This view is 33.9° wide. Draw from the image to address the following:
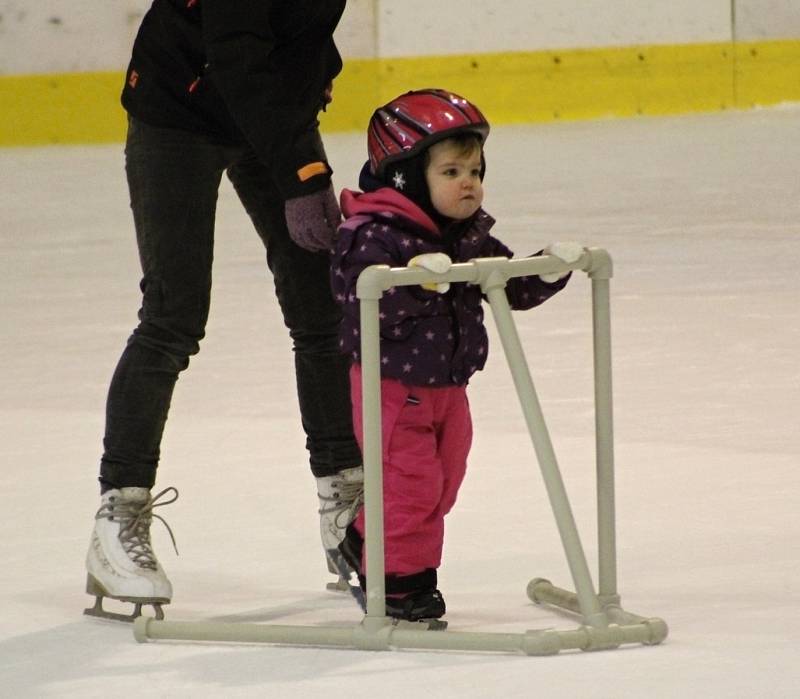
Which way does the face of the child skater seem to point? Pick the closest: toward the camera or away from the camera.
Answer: toward the camera

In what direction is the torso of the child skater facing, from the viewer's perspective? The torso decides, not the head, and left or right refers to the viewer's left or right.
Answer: facing the viewer and to the right of the viewer
